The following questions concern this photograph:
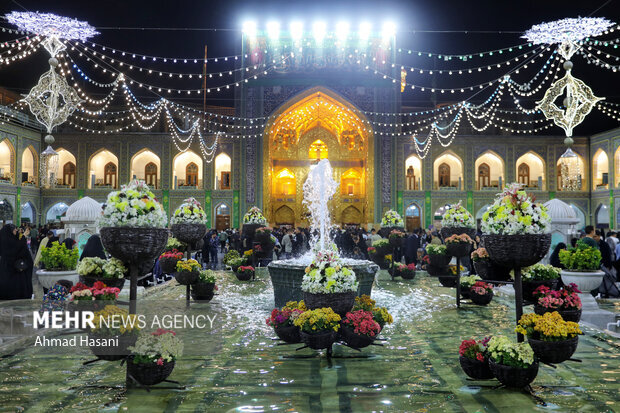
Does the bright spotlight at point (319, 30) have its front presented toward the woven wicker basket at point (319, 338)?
yes

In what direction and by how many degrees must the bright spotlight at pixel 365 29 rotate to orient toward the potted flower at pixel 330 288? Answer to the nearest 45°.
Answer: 0° — it already faces it

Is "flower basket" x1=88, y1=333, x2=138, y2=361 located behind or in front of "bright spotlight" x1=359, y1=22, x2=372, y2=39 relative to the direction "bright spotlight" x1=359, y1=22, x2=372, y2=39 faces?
in front

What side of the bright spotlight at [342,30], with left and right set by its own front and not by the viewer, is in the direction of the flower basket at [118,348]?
front

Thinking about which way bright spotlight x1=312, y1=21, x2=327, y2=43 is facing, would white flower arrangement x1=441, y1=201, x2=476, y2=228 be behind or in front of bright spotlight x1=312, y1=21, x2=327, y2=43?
in front

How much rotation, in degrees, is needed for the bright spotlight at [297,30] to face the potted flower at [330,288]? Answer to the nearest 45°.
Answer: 0° — it already faces it

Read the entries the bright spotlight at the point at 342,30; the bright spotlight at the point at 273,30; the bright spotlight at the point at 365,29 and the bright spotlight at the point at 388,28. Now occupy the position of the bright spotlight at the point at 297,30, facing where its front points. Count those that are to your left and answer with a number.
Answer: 3

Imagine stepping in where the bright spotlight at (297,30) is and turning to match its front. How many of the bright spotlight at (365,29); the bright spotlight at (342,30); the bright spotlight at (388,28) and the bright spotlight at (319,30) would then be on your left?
4

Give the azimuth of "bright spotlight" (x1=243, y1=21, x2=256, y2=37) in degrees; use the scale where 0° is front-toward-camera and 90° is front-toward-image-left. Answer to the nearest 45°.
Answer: approximately 0°

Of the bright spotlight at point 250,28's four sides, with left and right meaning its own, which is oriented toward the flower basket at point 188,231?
front

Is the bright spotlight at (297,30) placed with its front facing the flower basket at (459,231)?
yes

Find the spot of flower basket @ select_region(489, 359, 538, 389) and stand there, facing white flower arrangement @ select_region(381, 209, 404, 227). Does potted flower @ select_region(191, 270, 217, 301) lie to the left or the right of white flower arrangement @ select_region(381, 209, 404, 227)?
left

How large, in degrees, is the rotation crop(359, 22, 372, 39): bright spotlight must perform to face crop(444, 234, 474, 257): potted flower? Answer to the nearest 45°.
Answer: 0° — it already faces it

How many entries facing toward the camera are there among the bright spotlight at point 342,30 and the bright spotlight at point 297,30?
2
